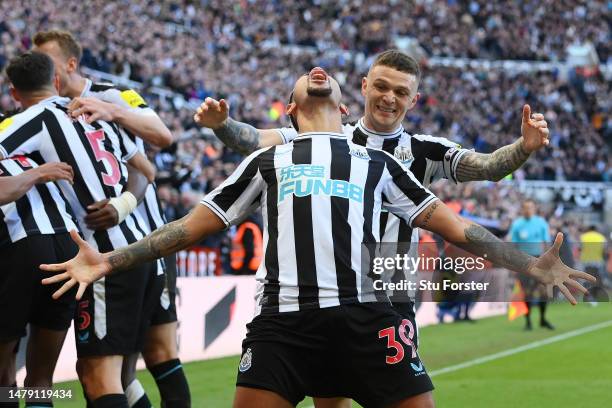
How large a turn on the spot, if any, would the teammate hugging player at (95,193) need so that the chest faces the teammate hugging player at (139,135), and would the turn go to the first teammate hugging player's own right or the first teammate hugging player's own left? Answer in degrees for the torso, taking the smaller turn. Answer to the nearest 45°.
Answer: approximately 90° to the first teammate hugging player's own right

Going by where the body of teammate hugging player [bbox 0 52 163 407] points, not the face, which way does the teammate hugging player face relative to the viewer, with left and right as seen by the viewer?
facing away from the viewer and to the left of the viewer
